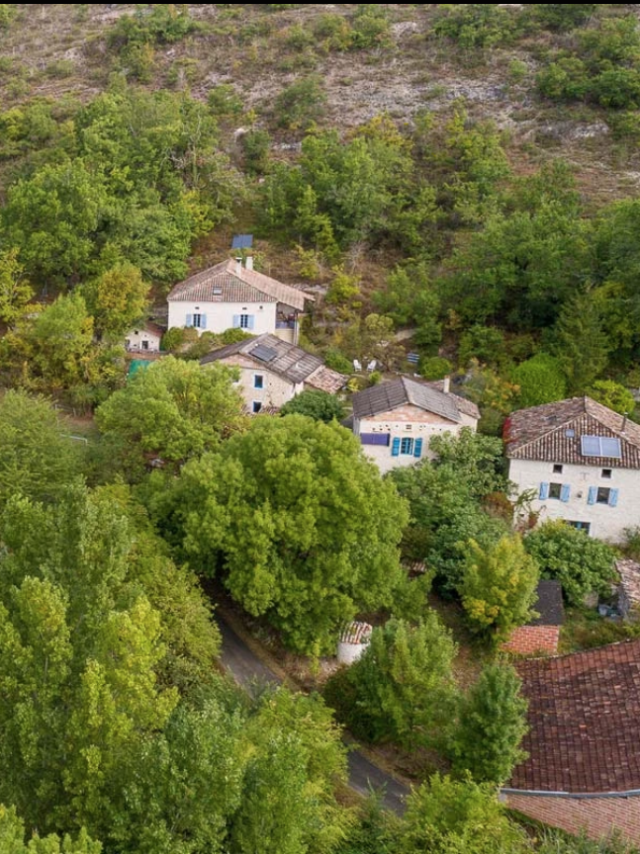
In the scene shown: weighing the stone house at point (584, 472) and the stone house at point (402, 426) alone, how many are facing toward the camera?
2

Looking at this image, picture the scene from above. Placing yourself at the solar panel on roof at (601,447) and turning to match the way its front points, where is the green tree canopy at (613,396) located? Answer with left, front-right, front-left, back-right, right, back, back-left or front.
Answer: back

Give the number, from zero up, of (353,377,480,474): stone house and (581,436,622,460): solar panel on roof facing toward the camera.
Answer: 2

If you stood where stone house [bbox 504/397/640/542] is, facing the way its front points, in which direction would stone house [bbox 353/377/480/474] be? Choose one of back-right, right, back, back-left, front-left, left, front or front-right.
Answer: right

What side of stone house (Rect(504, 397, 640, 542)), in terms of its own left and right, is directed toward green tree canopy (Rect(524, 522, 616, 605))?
front

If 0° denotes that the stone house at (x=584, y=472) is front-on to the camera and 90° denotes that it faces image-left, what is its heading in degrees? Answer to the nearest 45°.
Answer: approximately 0°

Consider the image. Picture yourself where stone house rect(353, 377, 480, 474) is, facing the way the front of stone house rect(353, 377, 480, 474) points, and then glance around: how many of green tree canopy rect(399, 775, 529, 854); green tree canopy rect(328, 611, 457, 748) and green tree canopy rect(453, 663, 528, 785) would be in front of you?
3

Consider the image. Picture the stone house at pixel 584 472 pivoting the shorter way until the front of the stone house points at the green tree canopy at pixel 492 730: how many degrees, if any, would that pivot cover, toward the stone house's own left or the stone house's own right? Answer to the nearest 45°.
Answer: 0° — it already faces it

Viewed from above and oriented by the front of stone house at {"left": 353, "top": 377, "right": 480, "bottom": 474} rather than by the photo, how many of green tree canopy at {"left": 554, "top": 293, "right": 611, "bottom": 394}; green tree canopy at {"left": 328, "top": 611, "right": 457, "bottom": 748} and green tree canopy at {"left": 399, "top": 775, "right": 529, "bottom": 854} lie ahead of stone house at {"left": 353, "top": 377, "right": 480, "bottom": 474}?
2

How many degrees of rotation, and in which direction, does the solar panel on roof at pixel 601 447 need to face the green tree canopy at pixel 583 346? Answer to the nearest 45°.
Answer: approximately 180°
